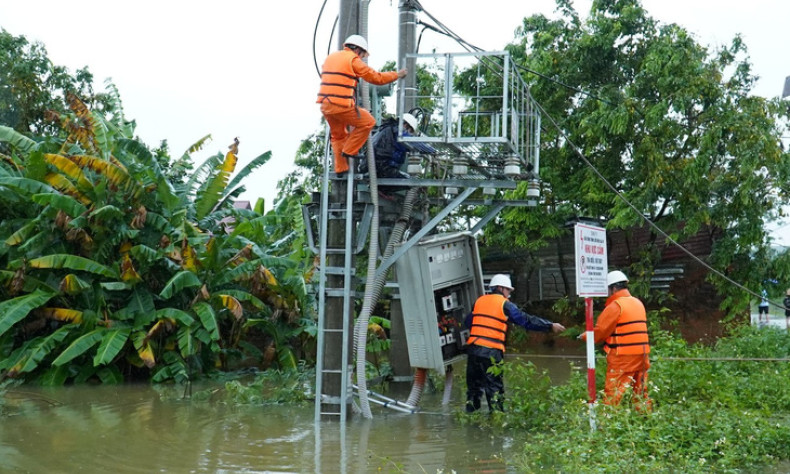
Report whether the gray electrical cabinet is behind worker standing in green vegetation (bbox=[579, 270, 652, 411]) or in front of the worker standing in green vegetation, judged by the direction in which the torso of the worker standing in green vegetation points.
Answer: in front

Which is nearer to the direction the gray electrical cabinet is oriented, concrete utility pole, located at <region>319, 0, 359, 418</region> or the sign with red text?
the sign with red text

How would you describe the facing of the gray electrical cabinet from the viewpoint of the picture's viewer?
facing the viewer and to the right of the viewer

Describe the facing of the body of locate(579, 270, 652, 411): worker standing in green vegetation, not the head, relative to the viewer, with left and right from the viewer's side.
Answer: facing away from the viewer and to the left of the viewer

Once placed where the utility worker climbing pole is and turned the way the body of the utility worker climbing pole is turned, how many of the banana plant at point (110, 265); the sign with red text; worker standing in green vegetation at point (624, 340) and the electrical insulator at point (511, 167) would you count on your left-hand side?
1

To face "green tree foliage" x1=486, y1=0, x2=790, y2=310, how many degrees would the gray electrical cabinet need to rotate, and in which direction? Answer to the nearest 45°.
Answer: approximately 90° to its left

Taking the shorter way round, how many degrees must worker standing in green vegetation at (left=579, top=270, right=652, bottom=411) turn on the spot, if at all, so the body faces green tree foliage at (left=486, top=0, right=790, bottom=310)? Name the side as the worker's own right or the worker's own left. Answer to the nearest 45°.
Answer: approximately 45° to the worker's own right

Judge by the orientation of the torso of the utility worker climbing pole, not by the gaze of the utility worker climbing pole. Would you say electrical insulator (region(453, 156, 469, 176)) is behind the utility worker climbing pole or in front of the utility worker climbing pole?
in front
